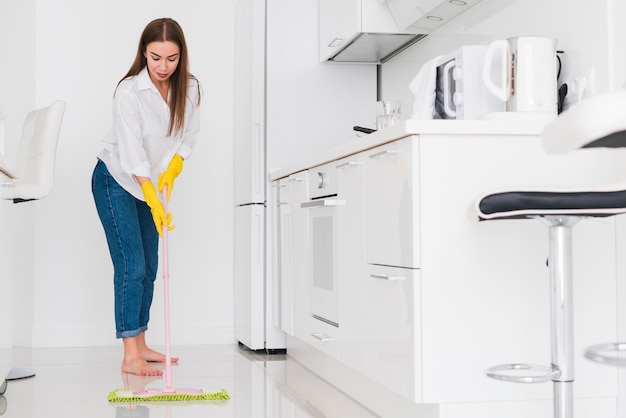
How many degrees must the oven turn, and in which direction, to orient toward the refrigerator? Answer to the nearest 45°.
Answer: approximately 135° to its right

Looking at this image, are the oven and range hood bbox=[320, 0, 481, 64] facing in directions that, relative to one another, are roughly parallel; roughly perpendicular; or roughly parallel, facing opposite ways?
roughly parallel

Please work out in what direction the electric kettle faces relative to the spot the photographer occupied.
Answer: facing to the right of the viewer

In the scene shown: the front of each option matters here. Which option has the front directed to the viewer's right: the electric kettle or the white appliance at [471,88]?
the electric kettle

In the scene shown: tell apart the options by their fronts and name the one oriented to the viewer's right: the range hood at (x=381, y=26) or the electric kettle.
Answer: the electric kettle

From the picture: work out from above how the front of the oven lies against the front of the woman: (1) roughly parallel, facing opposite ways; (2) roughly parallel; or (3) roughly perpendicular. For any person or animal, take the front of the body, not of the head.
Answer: roughly perpendicular

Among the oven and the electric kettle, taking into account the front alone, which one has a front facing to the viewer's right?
the electric kettle

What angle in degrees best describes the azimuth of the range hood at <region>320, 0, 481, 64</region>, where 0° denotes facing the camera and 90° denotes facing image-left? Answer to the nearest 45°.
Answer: approximately 45°

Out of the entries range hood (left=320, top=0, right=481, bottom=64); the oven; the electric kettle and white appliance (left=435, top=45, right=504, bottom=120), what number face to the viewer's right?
1

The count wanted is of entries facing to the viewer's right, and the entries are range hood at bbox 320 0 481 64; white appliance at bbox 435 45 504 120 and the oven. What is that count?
0

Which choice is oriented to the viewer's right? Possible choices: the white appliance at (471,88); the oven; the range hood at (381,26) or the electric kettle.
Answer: the electric kettle

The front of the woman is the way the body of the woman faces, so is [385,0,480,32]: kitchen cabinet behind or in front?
in front

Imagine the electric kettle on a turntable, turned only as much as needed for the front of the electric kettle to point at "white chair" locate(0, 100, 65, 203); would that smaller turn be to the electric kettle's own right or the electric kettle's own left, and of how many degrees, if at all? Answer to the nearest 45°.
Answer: approximately 180°
